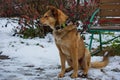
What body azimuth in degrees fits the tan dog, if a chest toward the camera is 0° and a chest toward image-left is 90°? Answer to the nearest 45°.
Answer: approximately 45°
